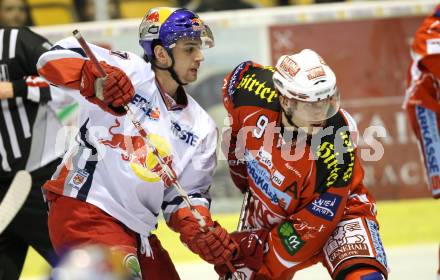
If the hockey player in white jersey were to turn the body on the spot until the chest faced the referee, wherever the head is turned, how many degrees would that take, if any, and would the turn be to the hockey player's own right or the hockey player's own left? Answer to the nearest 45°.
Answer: approximately 180°

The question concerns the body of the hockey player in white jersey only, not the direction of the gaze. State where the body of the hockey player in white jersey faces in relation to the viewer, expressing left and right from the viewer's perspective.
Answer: facing the viewer and to the right of the viewer

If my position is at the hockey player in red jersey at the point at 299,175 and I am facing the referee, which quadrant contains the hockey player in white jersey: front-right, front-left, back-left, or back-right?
front-left

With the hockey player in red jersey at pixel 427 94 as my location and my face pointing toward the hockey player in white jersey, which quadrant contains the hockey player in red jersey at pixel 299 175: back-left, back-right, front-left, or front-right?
front-left

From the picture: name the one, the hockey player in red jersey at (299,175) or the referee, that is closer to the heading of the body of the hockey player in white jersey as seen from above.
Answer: the hockey player in red jersey

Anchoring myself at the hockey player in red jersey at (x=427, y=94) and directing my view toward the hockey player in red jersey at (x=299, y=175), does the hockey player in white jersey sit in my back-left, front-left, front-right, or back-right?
front-right
